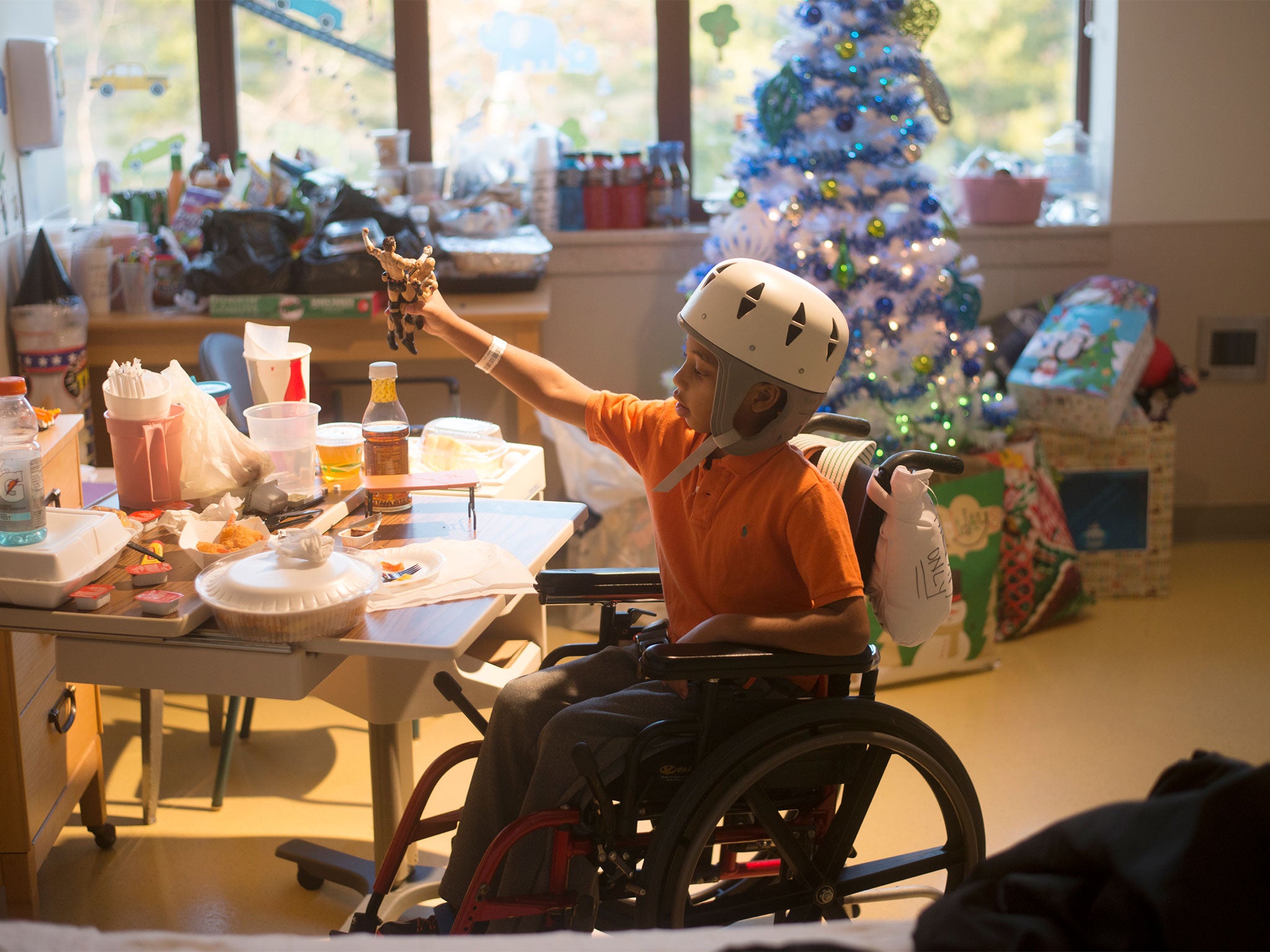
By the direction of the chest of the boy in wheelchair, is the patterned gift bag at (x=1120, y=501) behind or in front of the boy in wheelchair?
behind

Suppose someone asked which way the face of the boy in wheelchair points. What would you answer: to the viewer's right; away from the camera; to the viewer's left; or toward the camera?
to the viewer's left

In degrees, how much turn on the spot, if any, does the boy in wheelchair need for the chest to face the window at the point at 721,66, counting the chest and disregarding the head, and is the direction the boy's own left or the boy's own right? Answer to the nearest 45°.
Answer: approximately 135° to the boy's own right

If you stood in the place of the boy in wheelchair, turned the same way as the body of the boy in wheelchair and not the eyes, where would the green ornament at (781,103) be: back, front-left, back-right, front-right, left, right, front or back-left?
back-right

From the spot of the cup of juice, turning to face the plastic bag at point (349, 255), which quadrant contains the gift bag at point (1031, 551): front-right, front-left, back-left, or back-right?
front-right

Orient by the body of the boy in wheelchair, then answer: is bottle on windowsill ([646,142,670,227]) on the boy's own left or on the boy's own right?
on the boy's own right

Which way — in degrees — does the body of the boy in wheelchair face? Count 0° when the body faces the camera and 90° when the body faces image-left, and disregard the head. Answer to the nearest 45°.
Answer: approximately 45°

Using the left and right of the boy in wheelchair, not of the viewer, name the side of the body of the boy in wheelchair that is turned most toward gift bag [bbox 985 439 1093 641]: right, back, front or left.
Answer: back
